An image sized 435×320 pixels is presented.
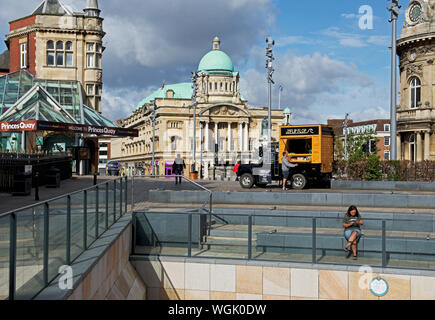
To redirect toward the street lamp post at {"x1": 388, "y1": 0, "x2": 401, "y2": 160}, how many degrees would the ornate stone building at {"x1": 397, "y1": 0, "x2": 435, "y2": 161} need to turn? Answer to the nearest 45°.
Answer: approximately 45° to its left

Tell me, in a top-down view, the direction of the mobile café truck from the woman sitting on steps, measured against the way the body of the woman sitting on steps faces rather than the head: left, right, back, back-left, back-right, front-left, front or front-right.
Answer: back

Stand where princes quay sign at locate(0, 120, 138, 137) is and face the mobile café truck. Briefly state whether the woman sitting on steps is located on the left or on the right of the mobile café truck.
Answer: right

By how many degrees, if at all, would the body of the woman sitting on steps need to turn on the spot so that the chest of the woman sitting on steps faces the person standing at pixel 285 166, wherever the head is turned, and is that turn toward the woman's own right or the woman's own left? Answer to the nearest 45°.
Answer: approximately 180°

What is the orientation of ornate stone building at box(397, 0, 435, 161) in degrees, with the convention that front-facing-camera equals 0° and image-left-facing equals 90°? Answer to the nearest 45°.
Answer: approximately 45°

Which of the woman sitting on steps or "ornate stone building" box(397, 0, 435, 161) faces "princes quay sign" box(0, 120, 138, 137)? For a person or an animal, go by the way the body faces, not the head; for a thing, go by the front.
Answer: the ornate stone building

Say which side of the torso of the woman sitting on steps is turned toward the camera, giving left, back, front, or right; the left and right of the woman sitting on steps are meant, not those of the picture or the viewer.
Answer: front

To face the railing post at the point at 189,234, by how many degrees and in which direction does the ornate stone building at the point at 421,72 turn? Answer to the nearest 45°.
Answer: approximately 45° to its left

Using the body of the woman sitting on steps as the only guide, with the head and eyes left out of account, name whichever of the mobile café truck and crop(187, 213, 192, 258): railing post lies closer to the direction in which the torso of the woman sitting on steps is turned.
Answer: the railing post

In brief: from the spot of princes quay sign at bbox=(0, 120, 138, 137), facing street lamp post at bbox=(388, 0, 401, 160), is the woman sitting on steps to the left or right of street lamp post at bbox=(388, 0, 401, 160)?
right

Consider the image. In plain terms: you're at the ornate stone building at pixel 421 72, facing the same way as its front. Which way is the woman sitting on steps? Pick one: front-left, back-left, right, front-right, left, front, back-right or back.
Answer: front-left

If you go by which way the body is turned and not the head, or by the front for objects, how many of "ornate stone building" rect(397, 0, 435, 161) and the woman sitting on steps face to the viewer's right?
0

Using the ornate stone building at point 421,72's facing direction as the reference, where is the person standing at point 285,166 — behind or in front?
in front
